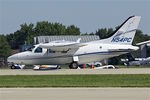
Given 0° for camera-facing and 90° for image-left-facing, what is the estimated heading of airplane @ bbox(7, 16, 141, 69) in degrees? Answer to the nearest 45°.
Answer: approximately 90°
